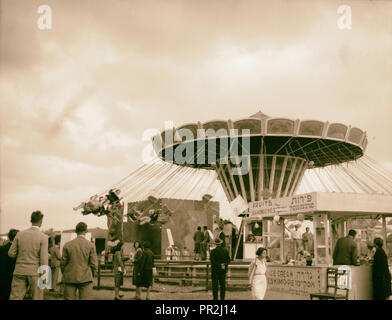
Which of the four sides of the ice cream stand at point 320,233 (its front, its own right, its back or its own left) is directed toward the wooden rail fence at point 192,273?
right

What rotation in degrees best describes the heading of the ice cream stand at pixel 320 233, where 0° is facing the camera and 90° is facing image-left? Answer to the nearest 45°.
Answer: approximately 45°

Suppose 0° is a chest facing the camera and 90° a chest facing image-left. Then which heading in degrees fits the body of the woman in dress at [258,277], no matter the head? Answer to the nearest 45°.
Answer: approximately 315°

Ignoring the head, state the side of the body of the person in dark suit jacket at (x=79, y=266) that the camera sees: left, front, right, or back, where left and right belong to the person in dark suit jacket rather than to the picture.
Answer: back

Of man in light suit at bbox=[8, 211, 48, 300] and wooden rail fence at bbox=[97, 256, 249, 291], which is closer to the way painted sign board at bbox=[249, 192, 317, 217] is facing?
the man in light suit

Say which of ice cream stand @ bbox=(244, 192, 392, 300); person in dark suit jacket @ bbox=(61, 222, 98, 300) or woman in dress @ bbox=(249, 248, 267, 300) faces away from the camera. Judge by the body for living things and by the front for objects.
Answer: the person in dark suit jacket
